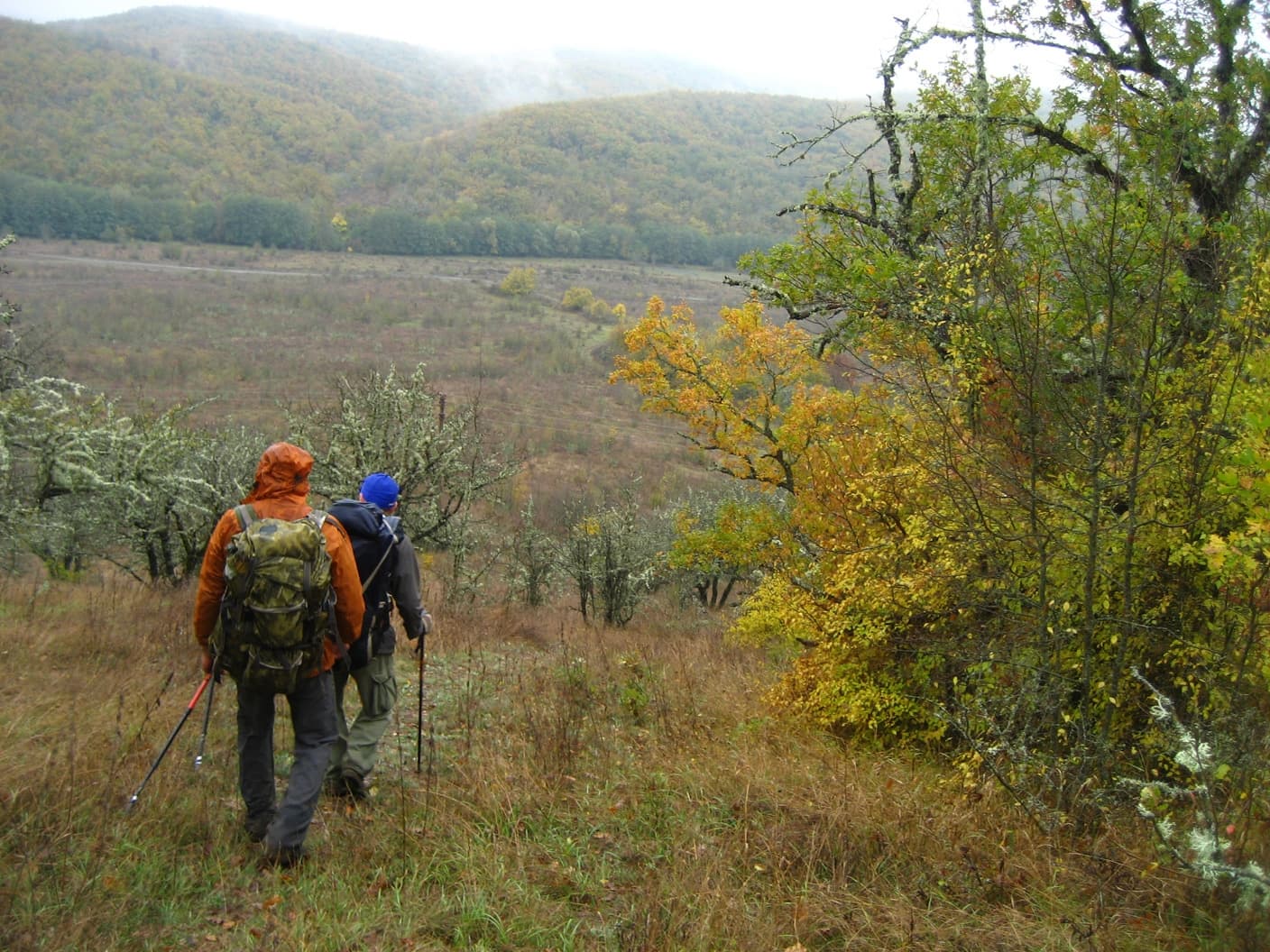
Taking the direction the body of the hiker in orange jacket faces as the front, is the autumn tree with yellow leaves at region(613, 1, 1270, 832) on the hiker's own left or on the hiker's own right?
on the hiker's own right

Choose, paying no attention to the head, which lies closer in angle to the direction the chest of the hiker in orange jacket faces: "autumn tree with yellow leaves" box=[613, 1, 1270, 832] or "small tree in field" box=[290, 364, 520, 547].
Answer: the small tree in field

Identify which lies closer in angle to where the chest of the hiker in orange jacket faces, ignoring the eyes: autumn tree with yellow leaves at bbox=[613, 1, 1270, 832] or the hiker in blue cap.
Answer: the hiker in blue cap

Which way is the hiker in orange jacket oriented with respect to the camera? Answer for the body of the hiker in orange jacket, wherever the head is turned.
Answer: away from the camera
